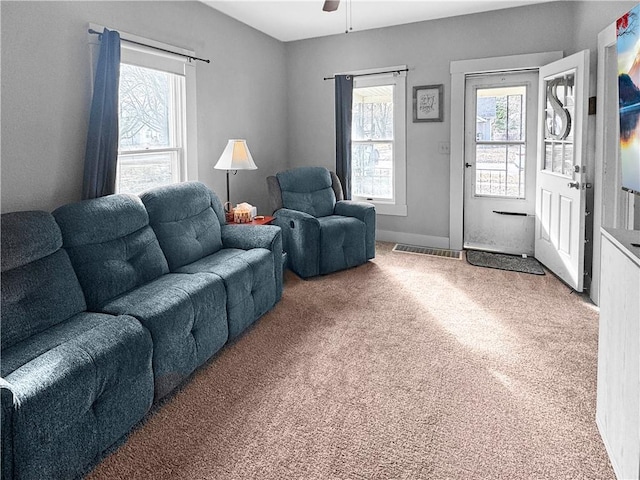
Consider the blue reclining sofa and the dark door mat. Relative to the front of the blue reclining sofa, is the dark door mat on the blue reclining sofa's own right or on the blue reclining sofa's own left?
on the blue reclining sofa's own left

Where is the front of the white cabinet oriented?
to the viewer's left

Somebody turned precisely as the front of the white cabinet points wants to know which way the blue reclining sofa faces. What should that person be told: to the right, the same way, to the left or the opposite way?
the opposite way

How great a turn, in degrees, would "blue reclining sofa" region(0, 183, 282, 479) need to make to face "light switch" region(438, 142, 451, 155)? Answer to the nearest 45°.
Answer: approximately 90° to its left

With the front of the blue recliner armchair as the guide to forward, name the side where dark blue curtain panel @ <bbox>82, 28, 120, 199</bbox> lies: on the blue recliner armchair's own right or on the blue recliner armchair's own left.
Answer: on the blue recliner armchair's own right

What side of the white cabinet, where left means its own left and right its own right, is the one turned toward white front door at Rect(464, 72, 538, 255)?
right
